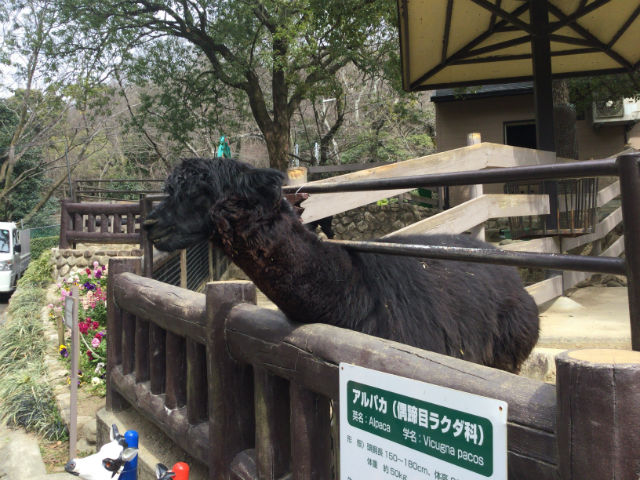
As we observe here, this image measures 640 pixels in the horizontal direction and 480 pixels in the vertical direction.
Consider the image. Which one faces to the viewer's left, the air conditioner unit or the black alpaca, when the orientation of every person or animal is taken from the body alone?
the black alpaca

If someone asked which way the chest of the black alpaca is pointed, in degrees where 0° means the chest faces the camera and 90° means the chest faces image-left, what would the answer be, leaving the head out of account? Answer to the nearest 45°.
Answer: approximately 90°

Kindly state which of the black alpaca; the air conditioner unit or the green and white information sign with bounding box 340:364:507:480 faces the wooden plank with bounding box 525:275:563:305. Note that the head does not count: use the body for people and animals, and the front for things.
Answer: the air conditioner unit

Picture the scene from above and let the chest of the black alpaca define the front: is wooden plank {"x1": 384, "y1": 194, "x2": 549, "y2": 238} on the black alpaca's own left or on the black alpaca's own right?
on the black alpaca's own right

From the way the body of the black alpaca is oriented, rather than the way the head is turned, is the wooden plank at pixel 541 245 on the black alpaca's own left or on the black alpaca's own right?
on the black alpaca's own right

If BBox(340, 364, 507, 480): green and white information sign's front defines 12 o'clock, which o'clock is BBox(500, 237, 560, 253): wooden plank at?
The wooden plank is roughly at 5 o'clock from the green and white information sign.

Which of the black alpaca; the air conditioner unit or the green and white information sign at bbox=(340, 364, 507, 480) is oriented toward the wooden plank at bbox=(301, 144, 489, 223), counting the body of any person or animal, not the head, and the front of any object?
the air conditioner unit

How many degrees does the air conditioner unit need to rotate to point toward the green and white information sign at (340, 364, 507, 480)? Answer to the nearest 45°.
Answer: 0° — it already faces it

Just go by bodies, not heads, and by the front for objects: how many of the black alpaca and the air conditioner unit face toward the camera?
1

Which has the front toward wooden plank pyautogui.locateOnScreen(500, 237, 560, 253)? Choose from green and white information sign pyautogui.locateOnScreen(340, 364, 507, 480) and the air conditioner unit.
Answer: the air conditioner unit

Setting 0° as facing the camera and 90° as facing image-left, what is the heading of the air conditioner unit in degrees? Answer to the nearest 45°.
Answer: approximately 0°

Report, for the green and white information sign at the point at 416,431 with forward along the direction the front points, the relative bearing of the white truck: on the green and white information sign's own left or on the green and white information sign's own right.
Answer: on the green and white information sign's own right
